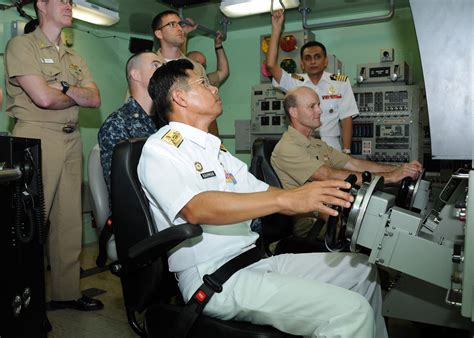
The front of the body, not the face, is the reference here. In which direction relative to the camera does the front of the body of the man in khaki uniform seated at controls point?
to the viewer's right

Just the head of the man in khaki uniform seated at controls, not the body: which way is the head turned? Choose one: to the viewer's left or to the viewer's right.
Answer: to the viewer's right

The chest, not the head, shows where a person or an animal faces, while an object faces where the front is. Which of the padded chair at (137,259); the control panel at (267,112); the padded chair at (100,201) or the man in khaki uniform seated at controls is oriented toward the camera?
the control panel

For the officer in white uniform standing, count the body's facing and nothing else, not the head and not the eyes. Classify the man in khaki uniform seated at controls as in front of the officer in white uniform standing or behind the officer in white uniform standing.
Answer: in front

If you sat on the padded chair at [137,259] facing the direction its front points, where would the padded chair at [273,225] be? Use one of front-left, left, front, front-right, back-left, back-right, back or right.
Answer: front-left

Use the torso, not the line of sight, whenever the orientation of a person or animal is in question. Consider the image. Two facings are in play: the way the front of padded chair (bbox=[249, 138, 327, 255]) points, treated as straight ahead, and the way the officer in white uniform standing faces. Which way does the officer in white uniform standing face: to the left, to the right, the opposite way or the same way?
to the right

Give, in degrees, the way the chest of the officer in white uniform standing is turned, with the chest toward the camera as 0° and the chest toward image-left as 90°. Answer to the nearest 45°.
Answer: approximately 0°

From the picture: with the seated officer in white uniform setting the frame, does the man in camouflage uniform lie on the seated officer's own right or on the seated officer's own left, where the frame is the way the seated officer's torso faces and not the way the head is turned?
on the seated officer's own left

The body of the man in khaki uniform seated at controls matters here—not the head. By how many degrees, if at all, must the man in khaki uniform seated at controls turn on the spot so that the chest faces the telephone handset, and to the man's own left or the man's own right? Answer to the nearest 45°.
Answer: approximately 135° to the man's own right

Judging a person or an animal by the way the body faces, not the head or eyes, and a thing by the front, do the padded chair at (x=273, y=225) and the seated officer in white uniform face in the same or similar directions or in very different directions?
same or similar directions

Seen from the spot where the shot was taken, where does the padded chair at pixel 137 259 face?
facing to the right of the viewer

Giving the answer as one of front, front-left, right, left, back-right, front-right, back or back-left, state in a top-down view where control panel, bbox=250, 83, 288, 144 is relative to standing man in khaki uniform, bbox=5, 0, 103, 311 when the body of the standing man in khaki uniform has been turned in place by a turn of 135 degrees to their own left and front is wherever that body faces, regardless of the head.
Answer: front-right

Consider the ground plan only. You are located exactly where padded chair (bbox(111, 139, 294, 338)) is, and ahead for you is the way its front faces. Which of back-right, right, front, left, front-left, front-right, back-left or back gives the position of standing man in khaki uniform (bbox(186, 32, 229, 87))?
left

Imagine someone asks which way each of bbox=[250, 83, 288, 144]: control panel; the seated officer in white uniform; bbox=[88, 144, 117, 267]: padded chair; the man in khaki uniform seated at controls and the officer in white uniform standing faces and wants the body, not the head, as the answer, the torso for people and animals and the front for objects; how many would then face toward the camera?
2
